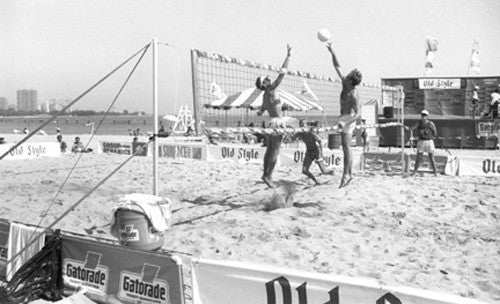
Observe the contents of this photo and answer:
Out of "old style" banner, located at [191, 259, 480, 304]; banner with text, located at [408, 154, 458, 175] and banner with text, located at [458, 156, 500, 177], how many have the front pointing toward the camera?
3

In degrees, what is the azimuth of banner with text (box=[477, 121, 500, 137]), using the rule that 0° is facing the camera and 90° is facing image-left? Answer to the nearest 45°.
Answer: approximately 0°

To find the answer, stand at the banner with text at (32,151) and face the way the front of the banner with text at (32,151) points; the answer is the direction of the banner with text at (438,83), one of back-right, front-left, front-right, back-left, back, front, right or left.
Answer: left

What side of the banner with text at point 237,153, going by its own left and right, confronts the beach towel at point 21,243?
front

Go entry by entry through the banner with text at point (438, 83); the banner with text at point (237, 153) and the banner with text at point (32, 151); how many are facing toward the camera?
3

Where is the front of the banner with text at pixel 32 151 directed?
toward the camera

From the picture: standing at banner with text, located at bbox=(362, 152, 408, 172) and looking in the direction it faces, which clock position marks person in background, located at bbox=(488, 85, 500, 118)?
The person in background is roughly at 7 o'clock from the banner with text.

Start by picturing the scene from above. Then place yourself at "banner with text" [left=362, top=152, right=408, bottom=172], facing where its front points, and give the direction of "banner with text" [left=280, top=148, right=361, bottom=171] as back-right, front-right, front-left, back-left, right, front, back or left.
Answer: right

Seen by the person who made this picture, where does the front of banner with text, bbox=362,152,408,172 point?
facing the viewer

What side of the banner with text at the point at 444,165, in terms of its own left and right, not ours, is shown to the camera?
front

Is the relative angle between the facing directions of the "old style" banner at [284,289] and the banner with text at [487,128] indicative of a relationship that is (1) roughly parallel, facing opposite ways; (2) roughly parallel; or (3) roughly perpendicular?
roughly parallel

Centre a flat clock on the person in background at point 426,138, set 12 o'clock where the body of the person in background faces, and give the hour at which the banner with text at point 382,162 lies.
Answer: The banner with text is roughly at 3 o'clock from the person in background.

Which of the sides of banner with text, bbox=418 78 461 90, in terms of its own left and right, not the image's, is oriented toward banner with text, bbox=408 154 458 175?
front

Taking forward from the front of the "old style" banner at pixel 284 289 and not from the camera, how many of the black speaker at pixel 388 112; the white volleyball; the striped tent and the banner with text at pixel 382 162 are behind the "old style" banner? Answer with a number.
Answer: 4

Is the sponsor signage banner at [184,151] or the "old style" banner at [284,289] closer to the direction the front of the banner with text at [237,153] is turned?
the "old style" banner

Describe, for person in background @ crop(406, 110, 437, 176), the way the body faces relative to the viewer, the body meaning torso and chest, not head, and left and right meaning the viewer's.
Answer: facing the viewer and to the left of the viewer

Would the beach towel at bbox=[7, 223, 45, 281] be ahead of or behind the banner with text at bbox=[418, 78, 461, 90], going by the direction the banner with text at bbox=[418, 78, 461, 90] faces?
ahead
